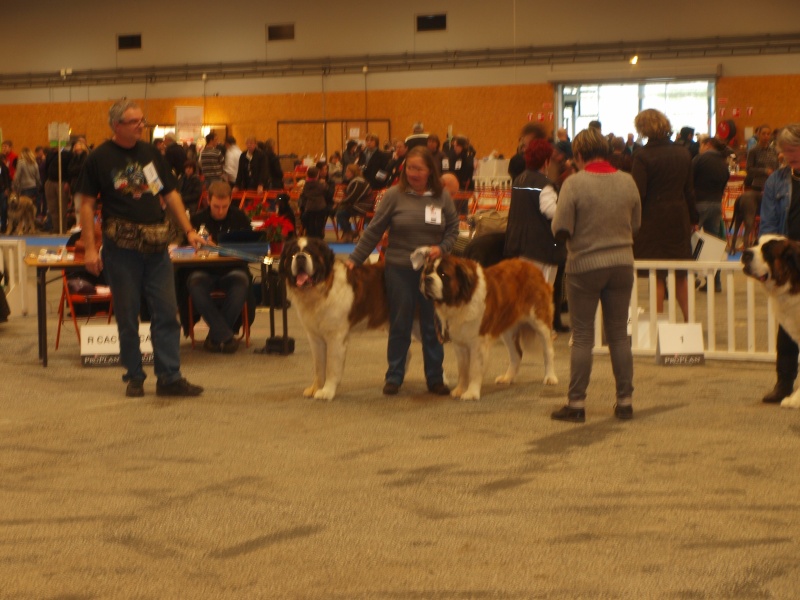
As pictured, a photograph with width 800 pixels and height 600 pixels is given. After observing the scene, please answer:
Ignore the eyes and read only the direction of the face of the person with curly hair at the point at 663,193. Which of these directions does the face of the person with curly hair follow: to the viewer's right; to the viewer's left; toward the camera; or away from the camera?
away from the camera

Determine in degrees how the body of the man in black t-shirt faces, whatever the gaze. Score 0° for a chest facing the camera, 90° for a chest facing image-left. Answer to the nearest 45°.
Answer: approximately 315°

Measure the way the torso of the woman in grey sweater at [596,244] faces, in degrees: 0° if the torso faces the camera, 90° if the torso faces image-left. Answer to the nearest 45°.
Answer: approximately 135°

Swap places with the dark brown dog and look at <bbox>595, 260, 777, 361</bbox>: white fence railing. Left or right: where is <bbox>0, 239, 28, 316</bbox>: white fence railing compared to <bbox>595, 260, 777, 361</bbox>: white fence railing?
right

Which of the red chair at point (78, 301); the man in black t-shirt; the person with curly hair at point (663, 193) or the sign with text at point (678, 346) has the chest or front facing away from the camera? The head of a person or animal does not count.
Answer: the person with curly hair

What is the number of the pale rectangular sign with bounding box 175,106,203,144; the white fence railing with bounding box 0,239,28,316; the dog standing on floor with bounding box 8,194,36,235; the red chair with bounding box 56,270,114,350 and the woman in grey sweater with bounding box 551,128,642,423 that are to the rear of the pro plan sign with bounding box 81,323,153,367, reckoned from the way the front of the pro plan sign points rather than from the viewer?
4

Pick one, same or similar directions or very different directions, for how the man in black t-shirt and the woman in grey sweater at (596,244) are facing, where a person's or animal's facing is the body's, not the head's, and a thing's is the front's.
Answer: very different directions

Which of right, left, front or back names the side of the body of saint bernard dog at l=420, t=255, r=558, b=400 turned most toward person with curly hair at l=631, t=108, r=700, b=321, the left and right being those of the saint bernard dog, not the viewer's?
back
